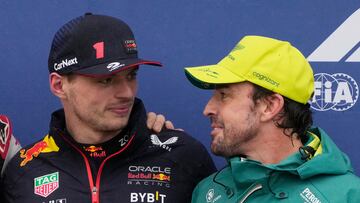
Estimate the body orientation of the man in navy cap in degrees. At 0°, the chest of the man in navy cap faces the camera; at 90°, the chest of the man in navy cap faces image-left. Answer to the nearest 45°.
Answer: approximately 0°

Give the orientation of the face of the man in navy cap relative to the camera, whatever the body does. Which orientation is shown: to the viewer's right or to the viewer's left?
to the viewer's right
